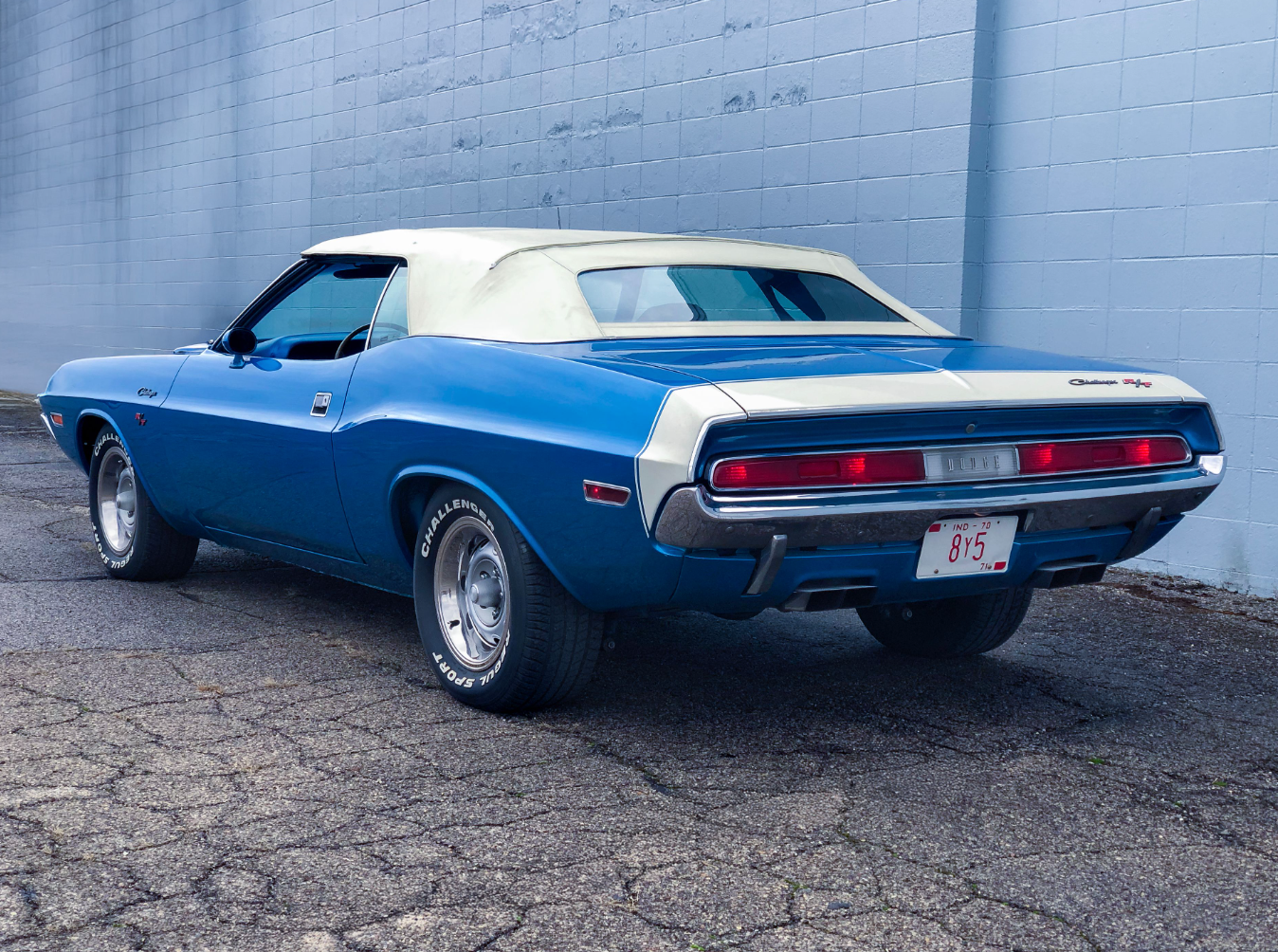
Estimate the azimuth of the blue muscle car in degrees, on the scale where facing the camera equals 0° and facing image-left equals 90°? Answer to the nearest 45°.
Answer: approximately 135°
